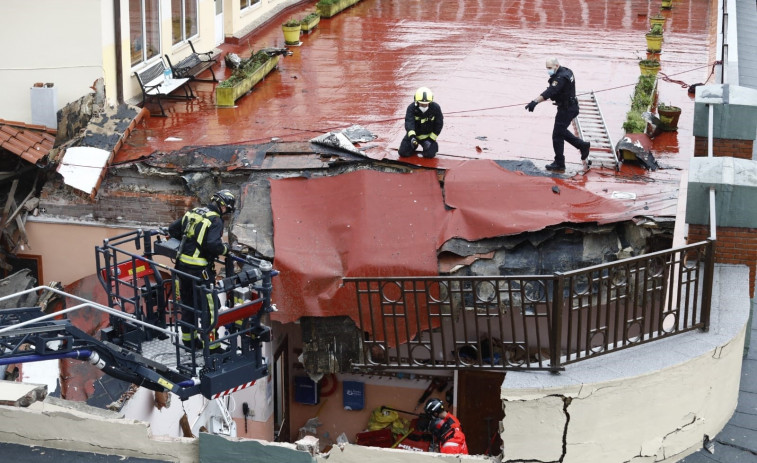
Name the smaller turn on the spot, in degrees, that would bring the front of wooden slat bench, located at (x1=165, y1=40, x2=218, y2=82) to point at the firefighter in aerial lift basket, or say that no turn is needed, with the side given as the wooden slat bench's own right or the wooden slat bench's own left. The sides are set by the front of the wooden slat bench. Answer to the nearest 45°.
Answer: approximately 45° to the wooden slat bench's own right

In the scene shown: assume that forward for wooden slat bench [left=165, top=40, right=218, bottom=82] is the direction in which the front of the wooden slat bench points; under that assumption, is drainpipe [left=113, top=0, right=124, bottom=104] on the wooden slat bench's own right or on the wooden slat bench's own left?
on the wooden slat bench's own right

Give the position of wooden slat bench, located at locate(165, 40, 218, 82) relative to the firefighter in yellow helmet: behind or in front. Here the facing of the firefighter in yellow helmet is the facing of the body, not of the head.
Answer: behind

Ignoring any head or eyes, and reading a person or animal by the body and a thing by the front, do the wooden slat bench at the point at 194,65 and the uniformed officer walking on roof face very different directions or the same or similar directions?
very different directions

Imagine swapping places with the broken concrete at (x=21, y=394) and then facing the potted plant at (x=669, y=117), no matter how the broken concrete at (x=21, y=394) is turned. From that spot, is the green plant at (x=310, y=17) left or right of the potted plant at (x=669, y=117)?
left

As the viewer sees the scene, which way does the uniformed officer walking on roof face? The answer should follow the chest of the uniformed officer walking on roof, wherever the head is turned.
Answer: to the viewer's left

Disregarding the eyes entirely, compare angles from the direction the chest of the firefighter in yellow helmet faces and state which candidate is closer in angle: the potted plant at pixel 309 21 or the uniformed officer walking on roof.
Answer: the uniformed officer walking on roof

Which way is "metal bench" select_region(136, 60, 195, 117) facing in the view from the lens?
facing the viewer and to the right of the viewer

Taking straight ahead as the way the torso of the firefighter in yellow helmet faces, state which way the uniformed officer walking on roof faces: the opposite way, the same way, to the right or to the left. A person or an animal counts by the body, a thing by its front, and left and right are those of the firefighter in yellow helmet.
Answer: to the right

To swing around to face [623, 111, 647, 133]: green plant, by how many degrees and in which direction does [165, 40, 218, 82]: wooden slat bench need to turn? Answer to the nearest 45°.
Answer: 0° — it already faces it

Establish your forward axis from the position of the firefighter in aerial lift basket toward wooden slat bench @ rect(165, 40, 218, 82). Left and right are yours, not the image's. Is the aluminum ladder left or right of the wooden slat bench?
right

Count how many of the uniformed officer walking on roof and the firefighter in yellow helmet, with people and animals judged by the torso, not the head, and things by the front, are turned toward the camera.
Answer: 1
